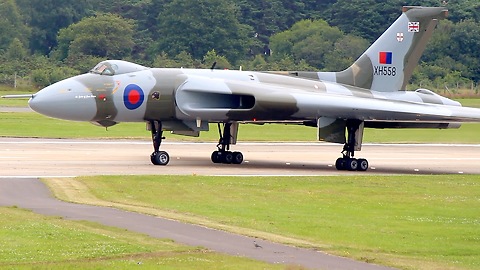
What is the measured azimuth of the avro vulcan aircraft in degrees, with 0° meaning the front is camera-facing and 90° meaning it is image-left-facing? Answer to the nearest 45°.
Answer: approximately 45°
